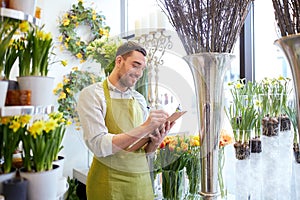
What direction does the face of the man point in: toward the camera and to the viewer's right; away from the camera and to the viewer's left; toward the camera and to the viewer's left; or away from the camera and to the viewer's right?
toward the camera and to the viewer's right

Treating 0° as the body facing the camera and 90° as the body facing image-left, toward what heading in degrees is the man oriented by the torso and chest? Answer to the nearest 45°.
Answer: approximately 315°

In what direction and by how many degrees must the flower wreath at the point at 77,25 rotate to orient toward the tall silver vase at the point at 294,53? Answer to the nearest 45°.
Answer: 0° — it already faces it

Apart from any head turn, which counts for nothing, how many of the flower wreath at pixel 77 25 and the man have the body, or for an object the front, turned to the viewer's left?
0
